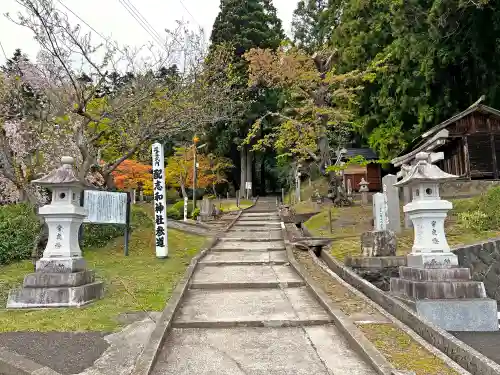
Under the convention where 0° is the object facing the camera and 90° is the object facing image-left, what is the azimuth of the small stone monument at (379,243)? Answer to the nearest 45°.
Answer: approximately 0°

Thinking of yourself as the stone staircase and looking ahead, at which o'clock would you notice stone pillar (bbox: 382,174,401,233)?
The stone pillar is roughly at 7 o'clock from the stone staircase.

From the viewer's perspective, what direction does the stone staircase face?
toward the camera

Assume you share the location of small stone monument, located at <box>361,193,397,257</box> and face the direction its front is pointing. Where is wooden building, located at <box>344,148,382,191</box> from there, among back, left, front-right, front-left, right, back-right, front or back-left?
back

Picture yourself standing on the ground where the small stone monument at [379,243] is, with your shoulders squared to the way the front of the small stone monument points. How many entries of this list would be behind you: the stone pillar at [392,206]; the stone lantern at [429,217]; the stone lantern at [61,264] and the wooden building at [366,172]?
2

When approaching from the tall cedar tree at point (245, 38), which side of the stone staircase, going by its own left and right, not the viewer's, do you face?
back

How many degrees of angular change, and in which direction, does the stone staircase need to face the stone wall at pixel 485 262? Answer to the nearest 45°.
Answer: approximately 135° to its left

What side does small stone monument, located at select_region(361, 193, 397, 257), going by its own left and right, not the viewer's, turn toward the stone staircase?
right
